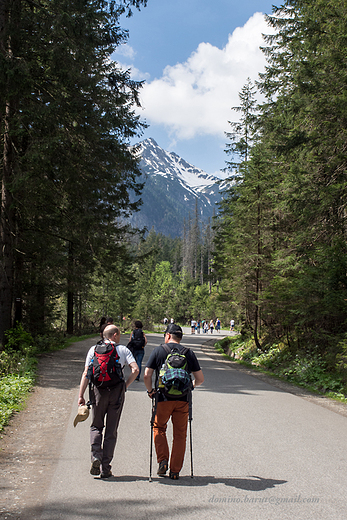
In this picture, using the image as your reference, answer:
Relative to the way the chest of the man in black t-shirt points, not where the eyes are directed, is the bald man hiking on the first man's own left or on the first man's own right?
on the first man's own left

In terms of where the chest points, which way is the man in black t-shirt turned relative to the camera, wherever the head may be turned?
away from the camera
